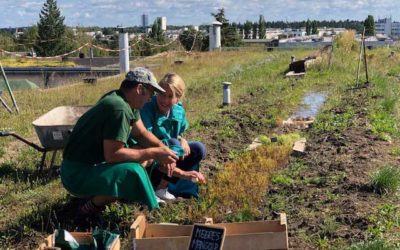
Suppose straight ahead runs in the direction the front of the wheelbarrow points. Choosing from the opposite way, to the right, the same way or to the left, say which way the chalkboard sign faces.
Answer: to the right

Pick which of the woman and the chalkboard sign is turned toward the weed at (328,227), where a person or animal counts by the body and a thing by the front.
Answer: the woman

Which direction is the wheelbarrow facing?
to the viewer's right

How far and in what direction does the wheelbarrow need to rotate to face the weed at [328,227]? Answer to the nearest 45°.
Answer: approximately 45° to its right

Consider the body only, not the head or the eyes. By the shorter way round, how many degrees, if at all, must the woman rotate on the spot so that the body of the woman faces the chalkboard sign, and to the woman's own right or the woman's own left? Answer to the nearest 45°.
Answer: approximately 45° to the woman's own right

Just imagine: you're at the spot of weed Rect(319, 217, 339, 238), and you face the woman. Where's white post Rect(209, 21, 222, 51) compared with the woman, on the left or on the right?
right

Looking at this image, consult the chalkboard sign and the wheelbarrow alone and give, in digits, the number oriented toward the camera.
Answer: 1

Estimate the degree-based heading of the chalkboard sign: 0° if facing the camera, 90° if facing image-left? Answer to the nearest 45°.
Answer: approximately 0°

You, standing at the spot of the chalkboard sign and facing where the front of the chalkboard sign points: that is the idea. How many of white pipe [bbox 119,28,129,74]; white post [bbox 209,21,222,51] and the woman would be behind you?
3

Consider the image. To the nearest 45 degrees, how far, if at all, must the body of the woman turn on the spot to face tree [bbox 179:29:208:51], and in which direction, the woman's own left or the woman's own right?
approximately 135° to the woman's own left

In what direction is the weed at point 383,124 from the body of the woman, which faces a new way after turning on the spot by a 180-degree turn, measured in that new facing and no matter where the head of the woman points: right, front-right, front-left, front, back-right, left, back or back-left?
right
